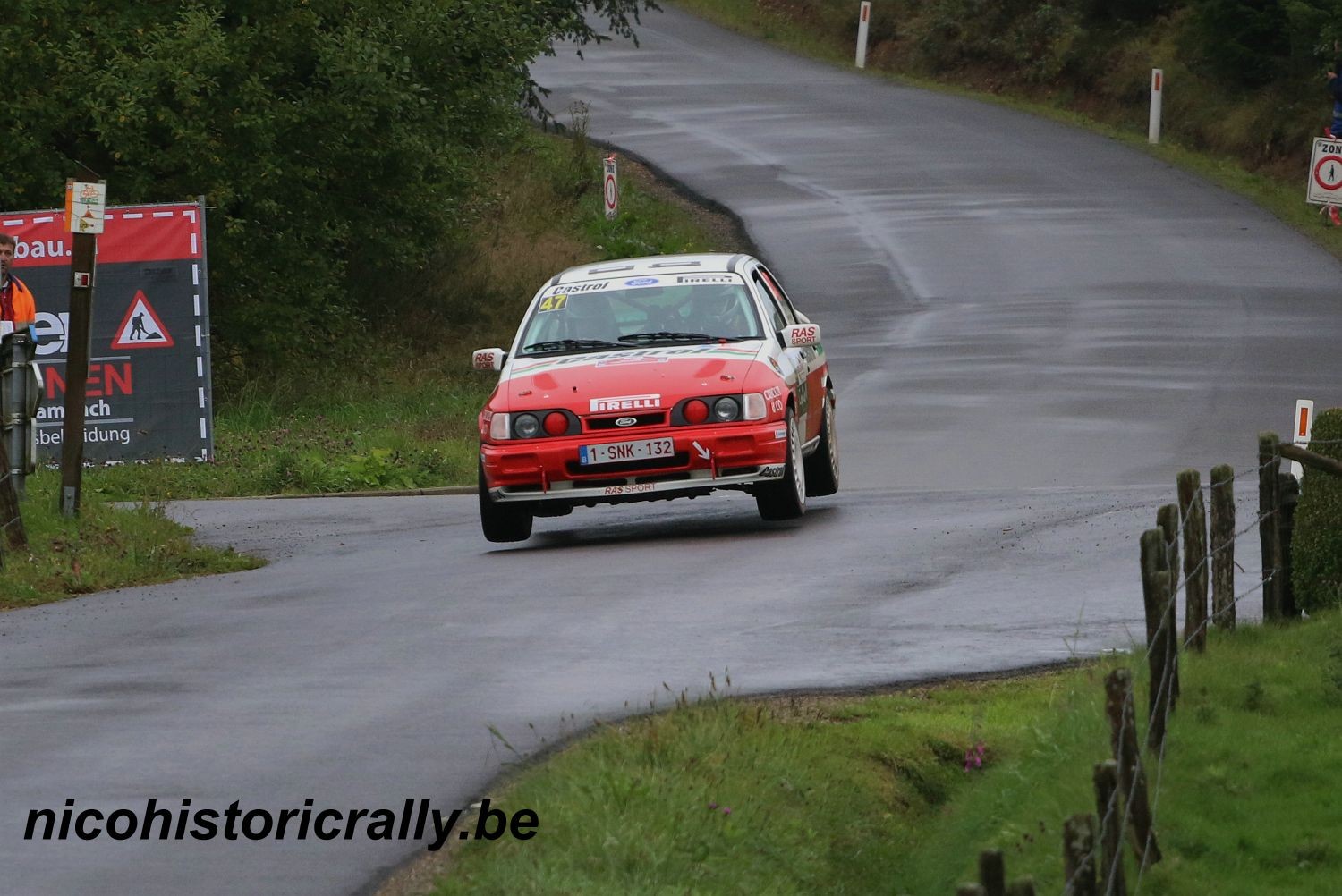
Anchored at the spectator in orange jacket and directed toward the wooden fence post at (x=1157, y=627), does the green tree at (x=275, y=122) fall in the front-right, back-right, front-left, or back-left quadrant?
back-left

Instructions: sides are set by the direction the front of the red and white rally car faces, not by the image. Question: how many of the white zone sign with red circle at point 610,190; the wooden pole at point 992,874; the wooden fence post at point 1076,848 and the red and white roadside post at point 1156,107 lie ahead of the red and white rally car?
2

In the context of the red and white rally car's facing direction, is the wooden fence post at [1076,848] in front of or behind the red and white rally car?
in front

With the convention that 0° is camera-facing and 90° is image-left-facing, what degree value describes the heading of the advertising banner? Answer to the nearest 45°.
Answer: approximately 0°

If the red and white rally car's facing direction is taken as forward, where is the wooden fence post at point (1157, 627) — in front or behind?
in front

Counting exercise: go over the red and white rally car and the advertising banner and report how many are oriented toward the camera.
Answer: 2

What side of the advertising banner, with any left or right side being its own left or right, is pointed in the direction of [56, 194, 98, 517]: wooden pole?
front

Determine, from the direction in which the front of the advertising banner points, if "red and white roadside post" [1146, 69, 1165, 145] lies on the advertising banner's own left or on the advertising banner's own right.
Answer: on the advertising banner's own left

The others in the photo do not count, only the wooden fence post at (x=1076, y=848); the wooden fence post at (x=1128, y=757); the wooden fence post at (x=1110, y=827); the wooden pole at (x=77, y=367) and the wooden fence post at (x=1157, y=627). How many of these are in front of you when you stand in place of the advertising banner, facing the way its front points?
5

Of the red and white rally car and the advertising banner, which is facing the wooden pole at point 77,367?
the advertising banner

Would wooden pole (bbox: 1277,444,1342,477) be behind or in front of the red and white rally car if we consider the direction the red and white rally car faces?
in front

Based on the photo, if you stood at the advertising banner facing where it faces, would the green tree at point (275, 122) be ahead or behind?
behind
